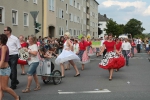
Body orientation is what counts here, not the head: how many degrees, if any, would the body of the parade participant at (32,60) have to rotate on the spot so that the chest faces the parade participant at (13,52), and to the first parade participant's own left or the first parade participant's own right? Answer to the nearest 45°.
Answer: approximately 45° to the first parade participant's own right

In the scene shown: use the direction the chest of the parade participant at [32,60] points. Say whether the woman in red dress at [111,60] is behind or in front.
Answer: behind
